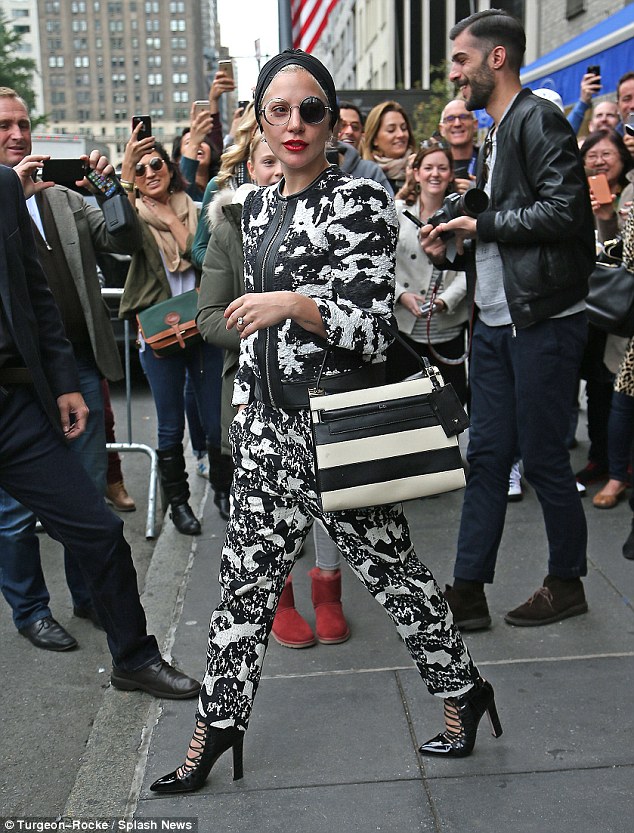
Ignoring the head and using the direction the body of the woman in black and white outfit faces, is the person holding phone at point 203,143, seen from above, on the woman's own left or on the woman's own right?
on the woman's own right

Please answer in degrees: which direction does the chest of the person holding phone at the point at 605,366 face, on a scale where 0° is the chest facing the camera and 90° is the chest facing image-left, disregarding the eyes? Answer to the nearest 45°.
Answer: approximately 45°

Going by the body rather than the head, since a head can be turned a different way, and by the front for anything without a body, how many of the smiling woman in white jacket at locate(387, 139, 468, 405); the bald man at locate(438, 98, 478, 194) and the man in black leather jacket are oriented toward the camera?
2

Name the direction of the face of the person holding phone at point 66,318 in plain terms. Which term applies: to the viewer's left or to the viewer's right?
to the viewer's right

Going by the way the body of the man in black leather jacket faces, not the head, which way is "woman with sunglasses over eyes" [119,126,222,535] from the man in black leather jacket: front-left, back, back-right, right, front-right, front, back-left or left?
front-right

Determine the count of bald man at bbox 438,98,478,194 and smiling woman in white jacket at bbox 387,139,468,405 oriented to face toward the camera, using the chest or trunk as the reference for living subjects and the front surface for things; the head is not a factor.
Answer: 2

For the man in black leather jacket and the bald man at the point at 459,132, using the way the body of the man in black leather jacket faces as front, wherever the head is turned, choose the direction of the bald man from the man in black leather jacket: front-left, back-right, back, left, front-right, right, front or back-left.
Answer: right

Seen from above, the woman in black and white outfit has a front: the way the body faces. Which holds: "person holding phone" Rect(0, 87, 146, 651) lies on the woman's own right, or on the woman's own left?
on the woman's own right

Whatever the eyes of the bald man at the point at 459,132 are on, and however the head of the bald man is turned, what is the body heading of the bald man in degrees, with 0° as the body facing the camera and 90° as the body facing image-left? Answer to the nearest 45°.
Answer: approximately 0°

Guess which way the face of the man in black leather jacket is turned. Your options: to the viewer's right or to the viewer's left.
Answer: to the viewer's left

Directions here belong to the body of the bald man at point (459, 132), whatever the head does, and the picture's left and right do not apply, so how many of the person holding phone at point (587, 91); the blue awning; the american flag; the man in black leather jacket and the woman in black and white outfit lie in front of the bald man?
2
